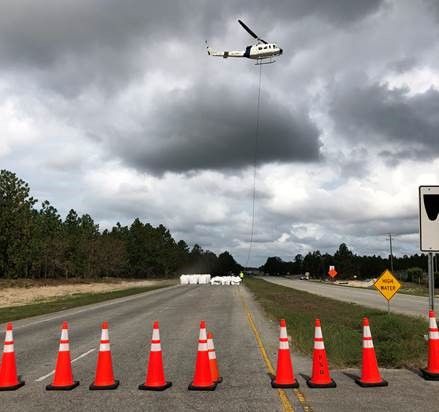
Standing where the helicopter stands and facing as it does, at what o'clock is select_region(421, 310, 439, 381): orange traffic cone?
The orange traffic cone is roughly at 3 o'clock from the helicopter.

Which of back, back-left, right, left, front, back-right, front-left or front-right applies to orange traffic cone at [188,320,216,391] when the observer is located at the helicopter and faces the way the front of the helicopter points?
right

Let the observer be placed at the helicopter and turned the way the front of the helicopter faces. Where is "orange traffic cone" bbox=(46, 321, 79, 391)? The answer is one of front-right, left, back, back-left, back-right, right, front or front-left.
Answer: right

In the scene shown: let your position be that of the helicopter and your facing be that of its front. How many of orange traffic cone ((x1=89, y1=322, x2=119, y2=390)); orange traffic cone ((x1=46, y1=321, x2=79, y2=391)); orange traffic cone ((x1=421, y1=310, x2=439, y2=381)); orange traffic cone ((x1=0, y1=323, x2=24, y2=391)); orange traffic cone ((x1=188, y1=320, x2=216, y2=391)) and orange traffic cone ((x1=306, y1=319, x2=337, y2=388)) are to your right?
6

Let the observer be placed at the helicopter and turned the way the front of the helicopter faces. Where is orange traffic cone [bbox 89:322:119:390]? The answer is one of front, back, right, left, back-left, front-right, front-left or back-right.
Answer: right

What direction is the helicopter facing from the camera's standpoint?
to the viewer's right

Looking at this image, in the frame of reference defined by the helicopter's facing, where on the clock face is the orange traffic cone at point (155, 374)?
The orange traffic cone is roughly at 3 o'clock from the helicopter.

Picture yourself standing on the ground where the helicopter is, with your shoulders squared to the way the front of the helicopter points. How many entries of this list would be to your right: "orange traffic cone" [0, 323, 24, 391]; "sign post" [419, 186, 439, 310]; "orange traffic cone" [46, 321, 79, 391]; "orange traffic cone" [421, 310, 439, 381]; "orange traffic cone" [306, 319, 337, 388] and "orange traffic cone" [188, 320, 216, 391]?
6

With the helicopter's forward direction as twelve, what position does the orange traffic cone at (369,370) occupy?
The orange traffic cone is roughly at 3 o'clock from the helicopter.

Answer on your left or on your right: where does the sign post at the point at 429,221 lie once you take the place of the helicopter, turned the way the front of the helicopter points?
on your right
